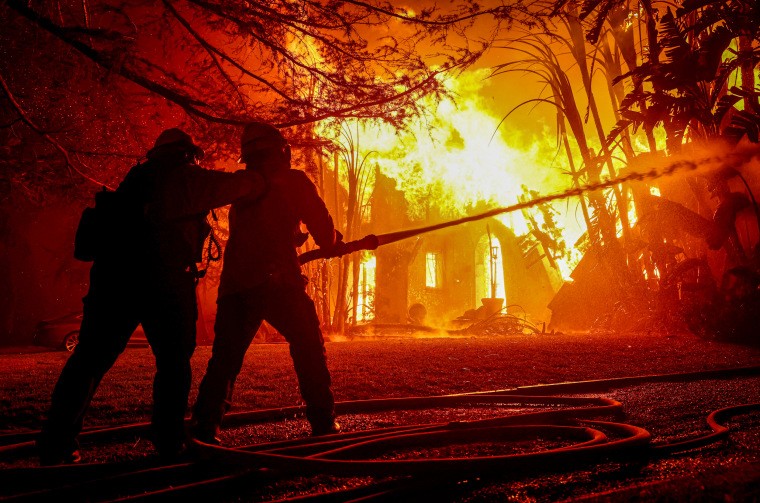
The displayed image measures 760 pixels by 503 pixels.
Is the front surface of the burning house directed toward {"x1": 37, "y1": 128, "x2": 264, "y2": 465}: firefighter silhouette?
yes

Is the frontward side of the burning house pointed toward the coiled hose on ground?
yes

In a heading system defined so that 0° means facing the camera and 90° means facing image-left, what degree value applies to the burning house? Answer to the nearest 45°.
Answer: approximately 0°

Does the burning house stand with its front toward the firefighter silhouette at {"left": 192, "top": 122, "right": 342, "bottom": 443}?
yes
